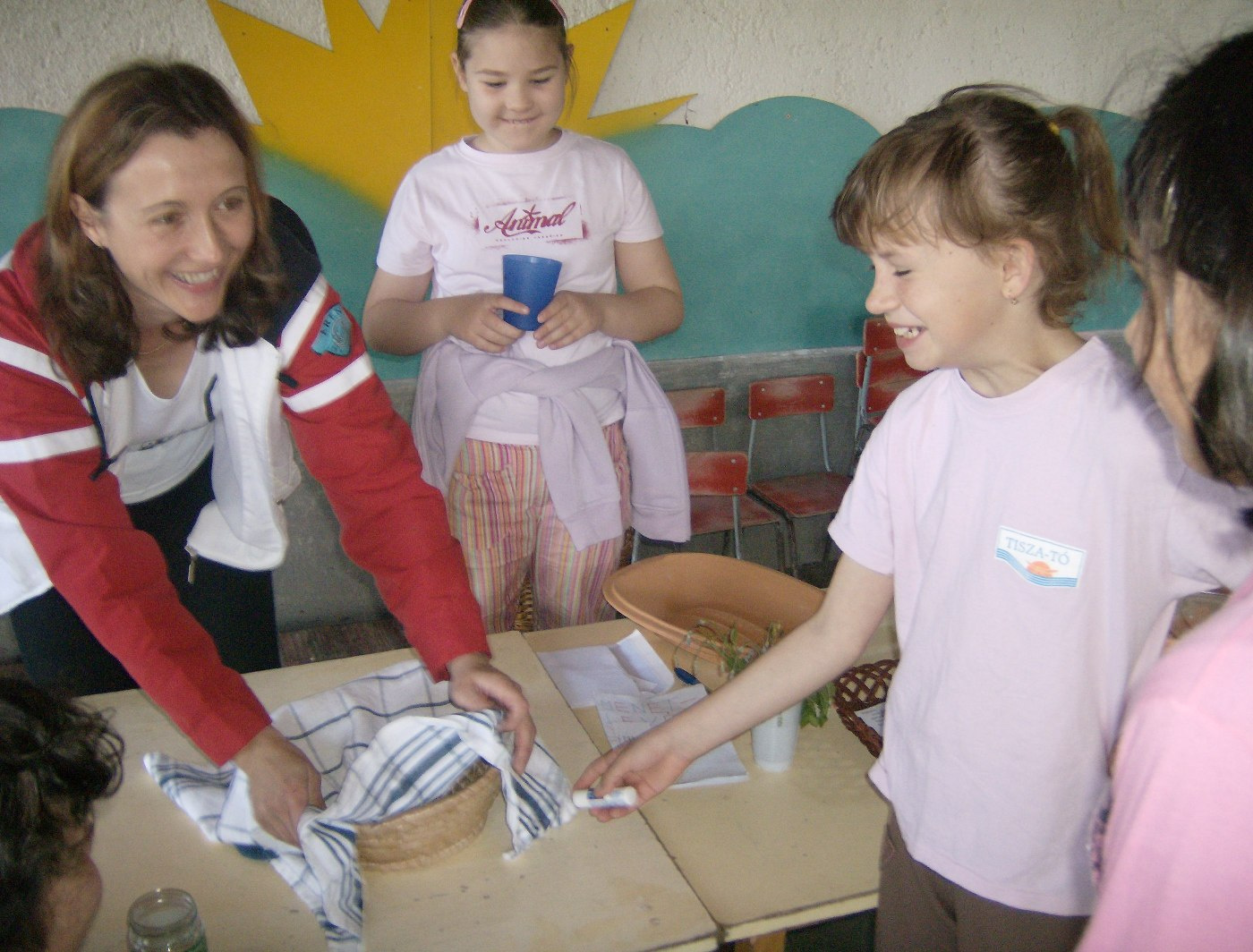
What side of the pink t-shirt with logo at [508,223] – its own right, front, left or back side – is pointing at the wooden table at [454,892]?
front

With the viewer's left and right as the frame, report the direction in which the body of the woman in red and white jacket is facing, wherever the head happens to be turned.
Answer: facing the viewer and to the right of the viewer

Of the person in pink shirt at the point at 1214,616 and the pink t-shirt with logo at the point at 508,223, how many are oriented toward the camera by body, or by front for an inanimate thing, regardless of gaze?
1

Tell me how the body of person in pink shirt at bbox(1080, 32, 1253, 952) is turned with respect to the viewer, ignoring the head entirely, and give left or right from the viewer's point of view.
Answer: facing away from the viewer and to the left of the viewer

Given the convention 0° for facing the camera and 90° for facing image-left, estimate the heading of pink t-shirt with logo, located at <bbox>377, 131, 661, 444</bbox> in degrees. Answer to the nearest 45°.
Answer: approximately 0°

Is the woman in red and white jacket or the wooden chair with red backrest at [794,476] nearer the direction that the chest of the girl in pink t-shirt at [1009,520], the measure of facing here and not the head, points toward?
the woman in red and white jacket

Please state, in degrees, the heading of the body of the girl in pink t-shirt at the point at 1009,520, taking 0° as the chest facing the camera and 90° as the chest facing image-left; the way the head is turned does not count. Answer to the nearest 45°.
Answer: approximately 45°
